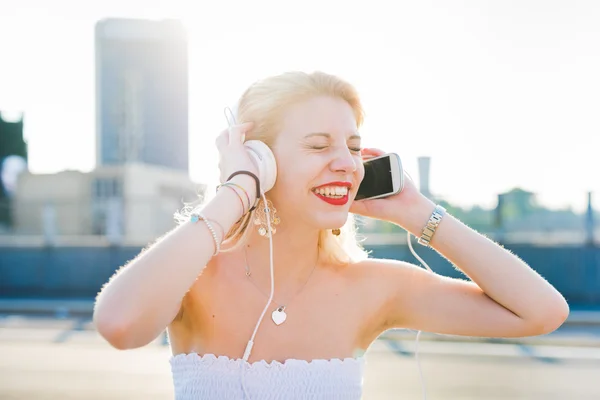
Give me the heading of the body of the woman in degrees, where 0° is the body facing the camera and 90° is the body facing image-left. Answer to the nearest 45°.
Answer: approximately 0°
